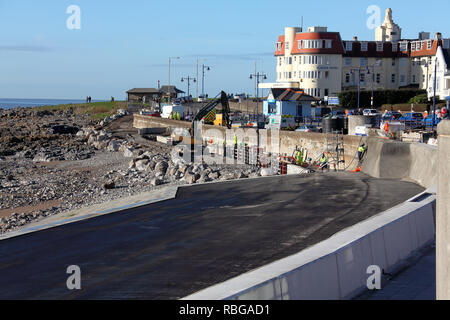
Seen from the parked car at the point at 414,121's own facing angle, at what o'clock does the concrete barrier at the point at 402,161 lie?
The concrete barrier is roughly at 9 o'clock from the parked car.

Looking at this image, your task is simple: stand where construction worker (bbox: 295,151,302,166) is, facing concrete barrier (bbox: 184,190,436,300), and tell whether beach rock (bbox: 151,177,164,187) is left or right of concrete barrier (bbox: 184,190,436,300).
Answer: right

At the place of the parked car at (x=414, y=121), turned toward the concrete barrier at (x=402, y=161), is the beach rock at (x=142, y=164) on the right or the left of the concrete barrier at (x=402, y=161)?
right

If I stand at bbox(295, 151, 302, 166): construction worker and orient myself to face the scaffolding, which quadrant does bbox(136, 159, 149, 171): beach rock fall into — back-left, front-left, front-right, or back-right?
back-right

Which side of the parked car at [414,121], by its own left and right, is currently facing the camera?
left

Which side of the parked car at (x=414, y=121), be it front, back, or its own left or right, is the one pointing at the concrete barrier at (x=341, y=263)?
left

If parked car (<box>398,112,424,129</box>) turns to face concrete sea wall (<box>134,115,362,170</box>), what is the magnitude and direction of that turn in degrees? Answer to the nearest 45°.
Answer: approximately 45° to its left

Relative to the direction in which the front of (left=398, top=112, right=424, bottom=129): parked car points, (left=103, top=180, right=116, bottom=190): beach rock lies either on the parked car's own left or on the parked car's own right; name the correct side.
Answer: on the parked car's own left

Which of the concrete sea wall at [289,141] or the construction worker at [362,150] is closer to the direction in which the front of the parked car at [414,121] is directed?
the concrete sea wall

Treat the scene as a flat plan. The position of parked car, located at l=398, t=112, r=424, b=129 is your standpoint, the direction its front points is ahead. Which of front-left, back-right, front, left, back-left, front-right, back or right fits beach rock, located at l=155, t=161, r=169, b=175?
front-left

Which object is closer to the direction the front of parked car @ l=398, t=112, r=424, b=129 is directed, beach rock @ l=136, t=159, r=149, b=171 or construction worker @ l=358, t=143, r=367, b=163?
the beach rock

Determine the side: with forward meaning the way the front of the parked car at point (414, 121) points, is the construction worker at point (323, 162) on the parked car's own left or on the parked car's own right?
on the parked car's own left

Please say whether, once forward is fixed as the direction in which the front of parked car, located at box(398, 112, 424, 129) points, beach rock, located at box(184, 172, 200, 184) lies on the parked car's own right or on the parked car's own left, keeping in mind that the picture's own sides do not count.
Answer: on the parked car's own left

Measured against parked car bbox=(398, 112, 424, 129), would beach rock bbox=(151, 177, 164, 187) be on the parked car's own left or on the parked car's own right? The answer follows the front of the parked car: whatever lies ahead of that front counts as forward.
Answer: on the parked car's own left

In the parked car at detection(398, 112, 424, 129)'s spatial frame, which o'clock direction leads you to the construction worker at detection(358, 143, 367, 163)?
The construction worker is roughly at 9 o'clock from the parked car.

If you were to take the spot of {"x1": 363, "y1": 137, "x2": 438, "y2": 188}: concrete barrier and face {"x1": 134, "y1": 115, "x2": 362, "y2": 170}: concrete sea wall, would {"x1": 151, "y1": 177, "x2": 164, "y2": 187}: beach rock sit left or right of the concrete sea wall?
left
